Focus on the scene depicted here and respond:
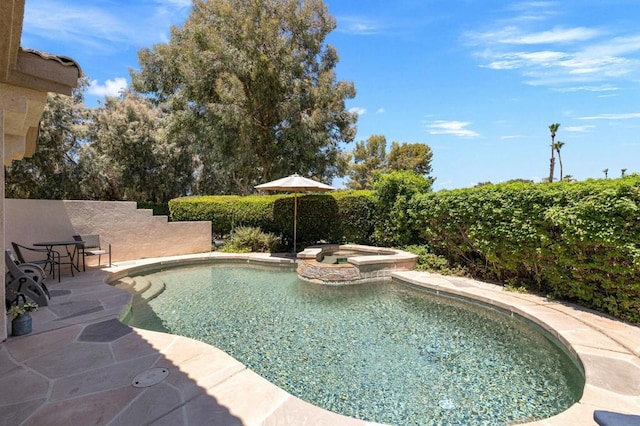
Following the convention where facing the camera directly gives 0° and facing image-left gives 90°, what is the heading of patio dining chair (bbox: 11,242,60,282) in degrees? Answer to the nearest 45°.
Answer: approximately 270°

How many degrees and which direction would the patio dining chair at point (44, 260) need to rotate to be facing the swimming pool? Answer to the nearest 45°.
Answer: approximately 45° to its right

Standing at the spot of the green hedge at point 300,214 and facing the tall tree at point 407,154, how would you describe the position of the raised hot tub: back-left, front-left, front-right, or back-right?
back-right

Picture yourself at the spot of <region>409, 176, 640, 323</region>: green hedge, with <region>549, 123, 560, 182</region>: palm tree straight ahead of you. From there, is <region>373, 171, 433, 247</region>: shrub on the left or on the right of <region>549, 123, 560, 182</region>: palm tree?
left

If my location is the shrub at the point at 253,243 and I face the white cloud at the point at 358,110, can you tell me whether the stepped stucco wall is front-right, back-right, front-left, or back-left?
back-left

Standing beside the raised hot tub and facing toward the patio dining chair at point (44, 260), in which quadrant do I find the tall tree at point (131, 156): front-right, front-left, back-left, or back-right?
front-right

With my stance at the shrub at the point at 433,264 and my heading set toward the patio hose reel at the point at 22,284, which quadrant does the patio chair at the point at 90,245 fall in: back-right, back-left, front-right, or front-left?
front-right

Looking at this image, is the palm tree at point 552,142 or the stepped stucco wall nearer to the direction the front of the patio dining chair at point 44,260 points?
the palm tree

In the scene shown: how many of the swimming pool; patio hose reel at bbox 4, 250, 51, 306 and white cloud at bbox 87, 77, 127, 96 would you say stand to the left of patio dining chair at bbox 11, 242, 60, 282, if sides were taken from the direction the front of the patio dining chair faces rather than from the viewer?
1

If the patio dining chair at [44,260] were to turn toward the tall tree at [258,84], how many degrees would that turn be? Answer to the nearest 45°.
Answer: approximately 45° to its left

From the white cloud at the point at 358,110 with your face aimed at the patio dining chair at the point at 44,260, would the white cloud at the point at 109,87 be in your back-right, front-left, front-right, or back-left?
front-right

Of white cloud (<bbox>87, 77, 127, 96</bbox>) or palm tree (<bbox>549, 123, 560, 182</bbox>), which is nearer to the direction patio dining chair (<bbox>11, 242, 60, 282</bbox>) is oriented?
the palm tree

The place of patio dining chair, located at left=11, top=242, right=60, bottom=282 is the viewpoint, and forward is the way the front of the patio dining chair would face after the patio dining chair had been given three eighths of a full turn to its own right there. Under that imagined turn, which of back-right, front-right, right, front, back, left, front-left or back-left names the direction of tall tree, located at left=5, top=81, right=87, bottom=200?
back-right
